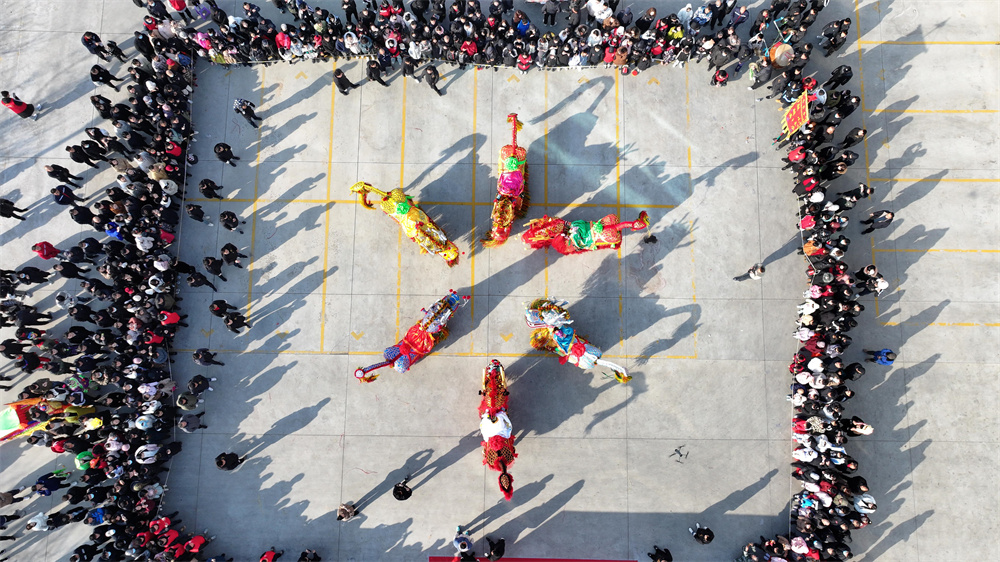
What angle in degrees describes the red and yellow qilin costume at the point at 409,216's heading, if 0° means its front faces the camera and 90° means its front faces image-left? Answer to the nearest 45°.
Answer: approximately 315°

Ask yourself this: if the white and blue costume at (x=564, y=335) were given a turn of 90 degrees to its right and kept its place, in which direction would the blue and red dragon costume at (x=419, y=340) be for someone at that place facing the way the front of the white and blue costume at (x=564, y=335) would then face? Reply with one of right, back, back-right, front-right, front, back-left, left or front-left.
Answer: back-left

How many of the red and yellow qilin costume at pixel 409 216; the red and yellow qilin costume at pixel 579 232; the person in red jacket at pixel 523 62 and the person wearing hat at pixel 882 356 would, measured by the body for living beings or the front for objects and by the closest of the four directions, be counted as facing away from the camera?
0

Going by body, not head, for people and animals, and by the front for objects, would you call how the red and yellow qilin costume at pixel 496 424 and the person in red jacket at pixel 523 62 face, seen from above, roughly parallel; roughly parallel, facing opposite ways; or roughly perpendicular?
roughly parallel, facing opposite ways

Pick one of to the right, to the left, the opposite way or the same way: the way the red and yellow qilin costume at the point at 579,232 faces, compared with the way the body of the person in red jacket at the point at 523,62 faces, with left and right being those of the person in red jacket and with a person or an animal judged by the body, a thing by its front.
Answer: to the right

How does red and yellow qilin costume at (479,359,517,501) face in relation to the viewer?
away from the camera

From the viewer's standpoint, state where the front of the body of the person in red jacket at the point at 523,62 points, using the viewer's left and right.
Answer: facing the viewer

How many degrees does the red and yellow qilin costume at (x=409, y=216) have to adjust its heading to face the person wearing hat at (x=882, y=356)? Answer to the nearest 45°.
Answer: approximately 45° to its left

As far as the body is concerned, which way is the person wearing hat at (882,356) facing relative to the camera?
to the viewer's left

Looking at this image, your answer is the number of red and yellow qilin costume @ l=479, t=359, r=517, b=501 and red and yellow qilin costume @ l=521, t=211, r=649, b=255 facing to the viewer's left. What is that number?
1

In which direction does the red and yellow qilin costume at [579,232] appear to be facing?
to the viewer's left
